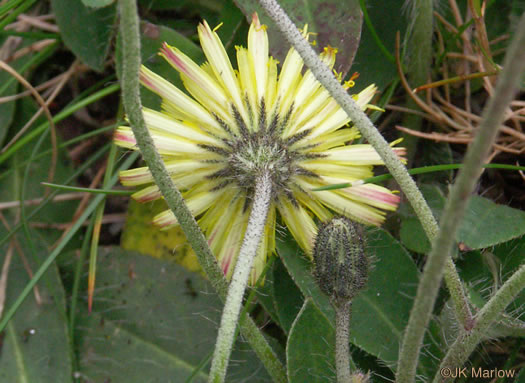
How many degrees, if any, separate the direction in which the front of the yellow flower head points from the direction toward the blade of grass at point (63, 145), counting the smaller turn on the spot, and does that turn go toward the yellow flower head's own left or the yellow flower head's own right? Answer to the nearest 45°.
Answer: approximately 45° to the yellow flower head's own left

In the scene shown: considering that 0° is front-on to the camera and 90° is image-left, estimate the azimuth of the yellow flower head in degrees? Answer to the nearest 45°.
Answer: approximately 180°

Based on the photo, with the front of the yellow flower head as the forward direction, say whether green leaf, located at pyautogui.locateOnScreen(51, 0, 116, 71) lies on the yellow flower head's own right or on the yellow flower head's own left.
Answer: on the yellow flower head's own left

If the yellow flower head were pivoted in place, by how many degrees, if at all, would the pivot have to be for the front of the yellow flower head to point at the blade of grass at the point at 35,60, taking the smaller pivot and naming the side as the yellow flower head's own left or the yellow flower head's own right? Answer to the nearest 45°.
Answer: approximately 45° to the yellow flower head's own left

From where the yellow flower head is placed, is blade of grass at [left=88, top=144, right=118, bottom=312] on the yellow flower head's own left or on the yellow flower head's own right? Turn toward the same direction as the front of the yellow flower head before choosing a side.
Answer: on the yellow flower head's own left

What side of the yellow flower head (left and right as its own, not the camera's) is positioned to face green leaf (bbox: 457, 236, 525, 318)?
right
